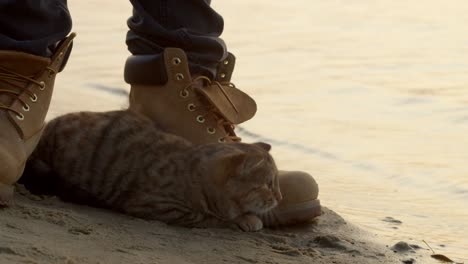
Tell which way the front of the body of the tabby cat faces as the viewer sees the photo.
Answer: to the viewer's right
